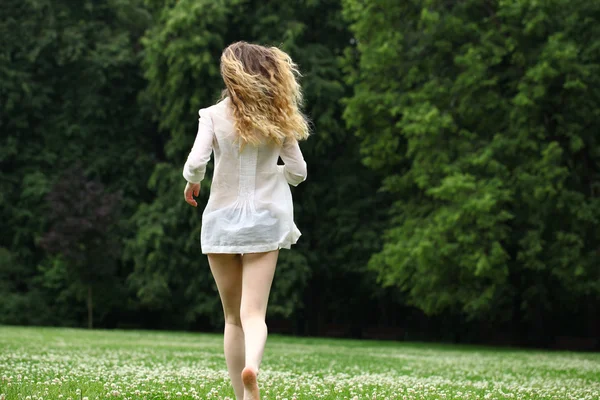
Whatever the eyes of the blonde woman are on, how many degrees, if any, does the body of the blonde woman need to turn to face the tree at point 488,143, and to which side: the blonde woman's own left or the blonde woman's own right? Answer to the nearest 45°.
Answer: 0° — they already face it

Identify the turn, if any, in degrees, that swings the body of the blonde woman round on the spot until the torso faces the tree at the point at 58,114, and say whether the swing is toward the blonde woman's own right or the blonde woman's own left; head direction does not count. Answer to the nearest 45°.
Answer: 0° — they already face it

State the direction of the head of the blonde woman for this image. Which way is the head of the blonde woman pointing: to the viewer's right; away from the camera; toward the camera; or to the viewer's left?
away from the camera

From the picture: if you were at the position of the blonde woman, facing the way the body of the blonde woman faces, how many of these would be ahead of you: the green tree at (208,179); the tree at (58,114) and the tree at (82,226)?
3

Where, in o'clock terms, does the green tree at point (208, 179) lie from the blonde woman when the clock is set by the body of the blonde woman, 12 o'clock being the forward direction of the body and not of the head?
The green tree is roughly at 12 o'clock from the blonde woman.

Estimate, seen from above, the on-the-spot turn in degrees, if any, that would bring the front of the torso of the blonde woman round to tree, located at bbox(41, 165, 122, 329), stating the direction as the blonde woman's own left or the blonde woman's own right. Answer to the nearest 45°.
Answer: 0° — they already face it

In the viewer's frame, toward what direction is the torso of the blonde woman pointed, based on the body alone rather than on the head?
away from the camera
